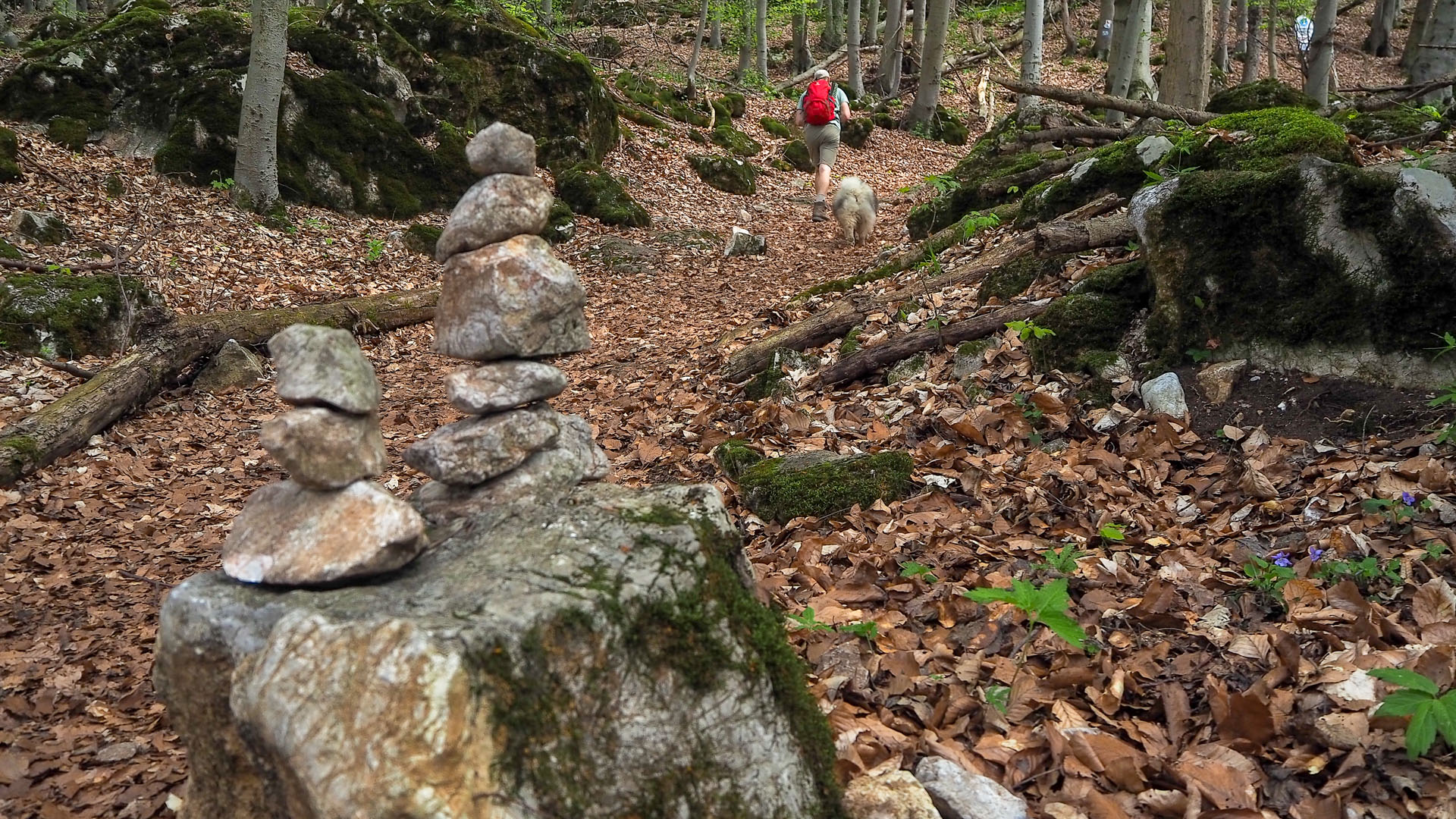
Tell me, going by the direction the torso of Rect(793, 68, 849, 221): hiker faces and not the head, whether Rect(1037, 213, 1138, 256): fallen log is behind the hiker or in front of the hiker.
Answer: behind

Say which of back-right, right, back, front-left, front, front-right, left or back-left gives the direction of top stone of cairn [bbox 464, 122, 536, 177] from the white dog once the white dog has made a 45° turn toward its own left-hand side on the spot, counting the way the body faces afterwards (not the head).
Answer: back-left

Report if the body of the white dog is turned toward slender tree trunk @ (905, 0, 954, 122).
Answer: yes

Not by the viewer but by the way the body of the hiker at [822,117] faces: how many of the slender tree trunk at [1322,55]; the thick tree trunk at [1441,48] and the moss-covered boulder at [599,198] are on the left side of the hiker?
1

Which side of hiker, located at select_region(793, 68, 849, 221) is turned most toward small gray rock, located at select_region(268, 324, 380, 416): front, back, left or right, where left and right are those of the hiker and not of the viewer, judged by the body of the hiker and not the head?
back

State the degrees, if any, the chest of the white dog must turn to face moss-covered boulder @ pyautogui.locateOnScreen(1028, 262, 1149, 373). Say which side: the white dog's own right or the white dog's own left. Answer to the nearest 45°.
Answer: approximately 180°

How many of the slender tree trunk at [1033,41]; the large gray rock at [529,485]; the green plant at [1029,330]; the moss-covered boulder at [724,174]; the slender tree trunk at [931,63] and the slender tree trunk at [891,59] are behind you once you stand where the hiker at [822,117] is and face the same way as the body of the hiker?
2

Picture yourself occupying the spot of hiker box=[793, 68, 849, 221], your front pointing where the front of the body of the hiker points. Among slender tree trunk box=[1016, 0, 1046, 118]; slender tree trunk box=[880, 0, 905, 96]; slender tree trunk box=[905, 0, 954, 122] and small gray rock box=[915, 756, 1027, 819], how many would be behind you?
1

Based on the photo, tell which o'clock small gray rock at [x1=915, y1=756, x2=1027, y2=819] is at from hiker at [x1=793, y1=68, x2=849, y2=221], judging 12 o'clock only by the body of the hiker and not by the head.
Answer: The small gray rock is roughly at 6 o'clock from the hiker.

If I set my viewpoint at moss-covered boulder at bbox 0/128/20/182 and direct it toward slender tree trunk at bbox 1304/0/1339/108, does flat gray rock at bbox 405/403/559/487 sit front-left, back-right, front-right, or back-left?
front-right

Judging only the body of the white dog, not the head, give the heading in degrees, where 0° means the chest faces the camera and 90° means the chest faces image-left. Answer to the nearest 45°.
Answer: approximately 180°

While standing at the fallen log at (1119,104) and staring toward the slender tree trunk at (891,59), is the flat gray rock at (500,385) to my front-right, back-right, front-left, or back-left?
back-left

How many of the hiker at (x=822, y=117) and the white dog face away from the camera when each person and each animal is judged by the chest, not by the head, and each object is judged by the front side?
2

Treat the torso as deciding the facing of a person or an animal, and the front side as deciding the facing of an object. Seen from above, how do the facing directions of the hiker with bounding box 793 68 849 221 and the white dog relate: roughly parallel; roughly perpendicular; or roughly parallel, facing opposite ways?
roughly parallel

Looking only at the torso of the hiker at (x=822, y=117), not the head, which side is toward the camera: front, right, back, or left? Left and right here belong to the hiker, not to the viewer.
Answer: back
